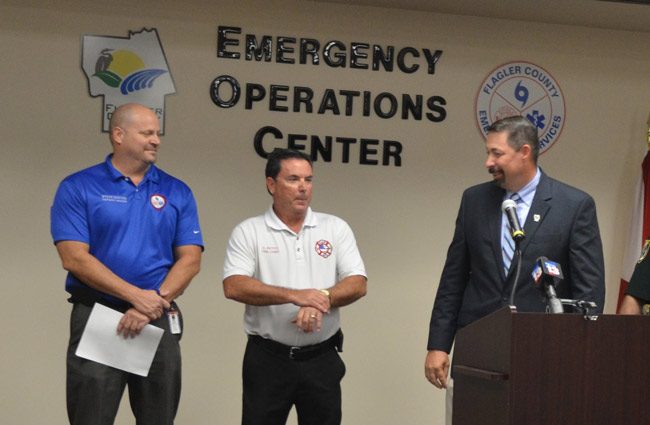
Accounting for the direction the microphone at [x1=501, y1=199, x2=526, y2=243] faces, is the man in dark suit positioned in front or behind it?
in front

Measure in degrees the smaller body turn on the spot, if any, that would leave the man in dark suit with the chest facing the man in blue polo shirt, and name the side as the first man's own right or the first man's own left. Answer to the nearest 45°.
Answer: approximately 45° to the first man's own right

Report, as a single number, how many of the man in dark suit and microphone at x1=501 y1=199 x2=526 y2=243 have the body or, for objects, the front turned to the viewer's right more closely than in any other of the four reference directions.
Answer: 0

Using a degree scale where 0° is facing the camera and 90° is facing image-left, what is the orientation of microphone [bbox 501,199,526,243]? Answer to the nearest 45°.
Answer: approximately 135°

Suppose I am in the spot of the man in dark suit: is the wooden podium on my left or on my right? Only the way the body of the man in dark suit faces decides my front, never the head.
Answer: on my left

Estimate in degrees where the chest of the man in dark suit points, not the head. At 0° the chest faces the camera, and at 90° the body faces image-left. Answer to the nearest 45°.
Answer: approximately 45°
